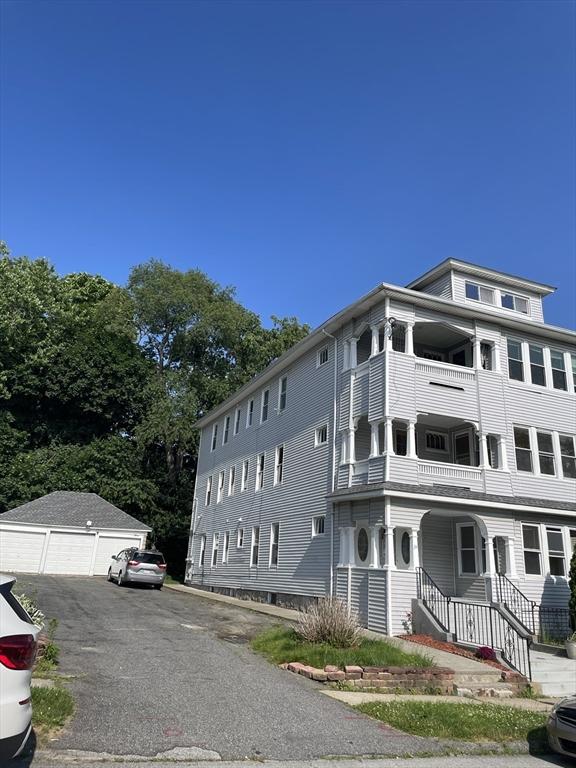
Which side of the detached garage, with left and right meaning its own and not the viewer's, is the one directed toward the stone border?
front

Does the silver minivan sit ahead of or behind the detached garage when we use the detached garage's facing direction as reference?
ahead

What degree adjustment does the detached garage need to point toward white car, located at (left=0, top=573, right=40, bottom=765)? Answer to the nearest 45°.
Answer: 0° — it already faces it

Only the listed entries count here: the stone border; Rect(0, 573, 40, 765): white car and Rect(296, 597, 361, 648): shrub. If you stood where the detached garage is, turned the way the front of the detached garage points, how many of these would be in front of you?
3

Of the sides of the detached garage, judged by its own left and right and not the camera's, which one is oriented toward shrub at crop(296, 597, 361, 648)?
front

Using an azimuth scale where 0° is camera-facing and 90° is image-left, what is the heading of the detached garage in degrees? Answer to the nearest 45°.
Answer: approximately 0°

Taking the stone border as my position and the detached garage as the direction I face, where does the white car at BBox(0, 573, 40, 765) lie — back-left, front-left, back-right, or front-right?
back-left
